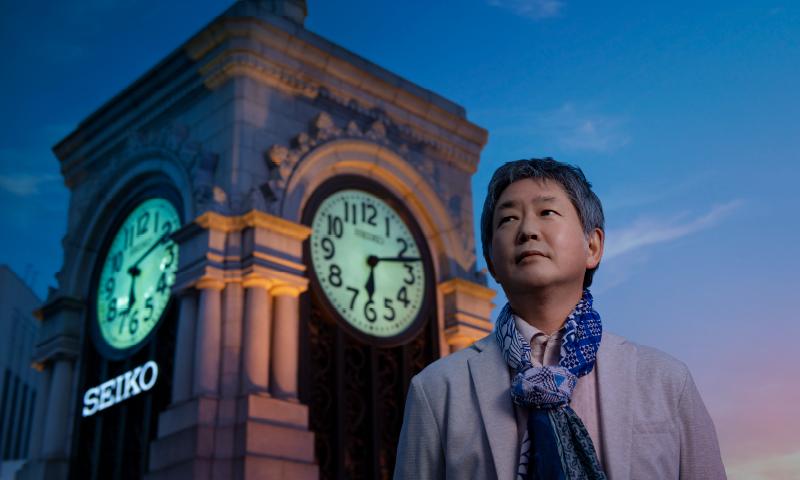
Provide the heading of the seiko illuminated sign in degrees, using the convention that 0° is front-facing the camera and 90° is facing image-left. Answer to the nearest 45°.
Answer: approximately 45°

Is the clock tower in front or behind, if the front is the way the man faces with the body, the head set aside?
behind

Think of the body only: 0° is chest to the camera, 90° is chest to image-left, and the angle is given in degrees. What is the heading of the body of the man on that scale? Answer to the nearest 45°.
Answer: approximately 0°

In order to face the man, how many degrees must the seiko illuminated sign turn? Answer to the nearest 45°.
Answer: approximately 45° to its left

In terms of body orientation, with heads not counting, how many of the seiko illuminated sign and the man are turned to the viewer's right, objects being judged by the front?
0
